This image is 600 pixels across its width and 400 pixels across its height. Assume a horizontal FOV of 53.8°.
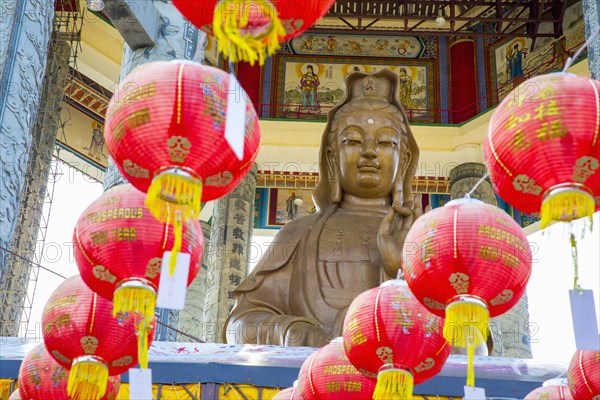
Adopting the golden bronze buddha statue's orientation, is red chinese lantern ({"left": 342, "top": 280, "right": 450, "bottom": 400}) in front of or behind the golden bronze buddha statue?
in front

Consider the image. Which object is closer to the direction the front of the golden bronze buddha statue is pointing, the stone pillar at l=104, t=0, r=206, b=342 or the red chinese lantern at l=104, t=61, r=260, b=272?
the red chinese lantern

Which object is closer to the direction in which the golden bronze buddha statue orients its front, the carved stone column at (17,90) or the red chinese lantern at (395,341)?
the red chinese lantern

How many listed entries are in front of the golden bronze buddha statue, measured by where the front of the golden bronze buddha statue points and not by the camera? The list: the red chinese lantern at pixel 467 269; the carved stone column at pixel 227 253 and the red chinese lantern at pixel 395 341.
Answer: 2

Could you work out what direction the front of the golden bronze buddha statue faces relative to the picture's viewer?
facing the viewer

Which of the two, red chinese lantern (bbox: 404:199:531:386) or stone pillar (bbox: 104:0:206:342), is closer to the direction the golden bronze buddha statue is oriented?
the red chinese lantern

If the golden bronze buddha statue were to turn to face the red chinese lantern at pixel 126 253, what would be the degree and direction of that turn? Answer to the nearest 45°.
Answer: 0° — it already faces it

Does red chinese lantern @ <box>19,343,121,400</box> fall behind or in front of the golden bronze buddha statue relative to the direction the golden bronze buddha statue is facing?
in front

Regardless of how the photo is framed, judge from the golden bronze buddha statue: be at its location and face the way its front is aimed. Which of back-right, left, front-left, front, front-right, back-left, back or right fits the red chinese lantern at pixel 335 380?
front

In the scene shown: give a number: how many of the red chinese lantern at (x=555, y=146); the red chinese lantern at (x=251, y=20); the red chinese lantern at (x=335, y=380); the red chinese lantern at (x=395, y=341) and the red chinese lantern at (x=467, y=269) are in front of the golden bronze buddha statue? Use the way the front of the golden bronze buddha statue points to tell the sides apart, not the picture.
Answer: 5

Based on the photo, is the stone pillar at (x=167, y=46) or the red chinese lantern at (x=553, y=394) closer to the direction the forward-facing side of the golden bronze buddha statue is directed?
the red chinese lantern

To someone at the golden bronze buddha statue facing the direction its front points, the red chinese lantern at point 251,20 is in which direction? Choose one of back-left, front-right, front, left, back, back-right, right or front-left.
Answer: front

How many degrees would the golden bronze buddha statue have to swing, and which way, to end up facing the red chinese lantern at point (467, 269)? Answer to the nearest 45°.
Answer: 0° — it already faces it

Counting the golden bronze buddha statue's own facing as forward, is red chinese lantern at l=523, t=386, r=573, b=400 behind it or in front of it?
in front

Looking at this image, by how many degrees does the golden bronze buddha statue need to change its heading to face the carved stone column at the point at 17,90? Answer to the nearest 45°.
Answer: approximately 90° to its right

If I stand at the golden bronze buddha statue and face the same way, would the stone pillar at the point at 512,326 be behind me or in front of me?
behind
